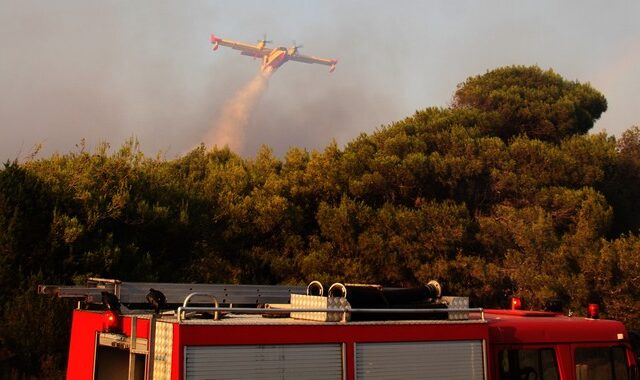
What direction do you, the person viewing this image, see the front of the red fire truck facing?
facing away from the viewer and to the right of the viewer

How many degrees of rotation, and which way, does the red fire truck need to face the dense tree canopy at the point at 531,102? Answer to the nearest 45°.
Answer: approximately 45° to its left
